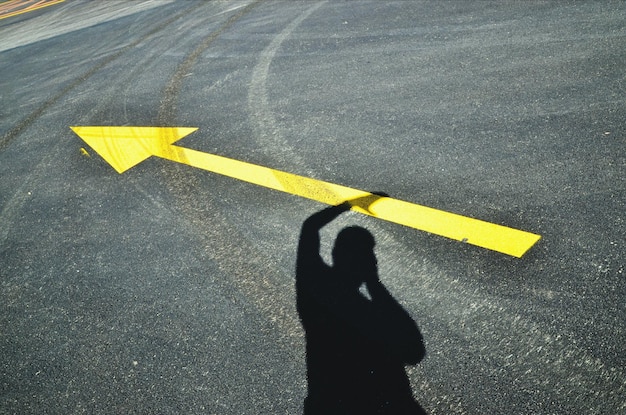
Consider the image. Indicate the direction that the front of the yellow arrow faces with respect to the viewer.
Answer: facing away from the viewer and to the left of the viewer
